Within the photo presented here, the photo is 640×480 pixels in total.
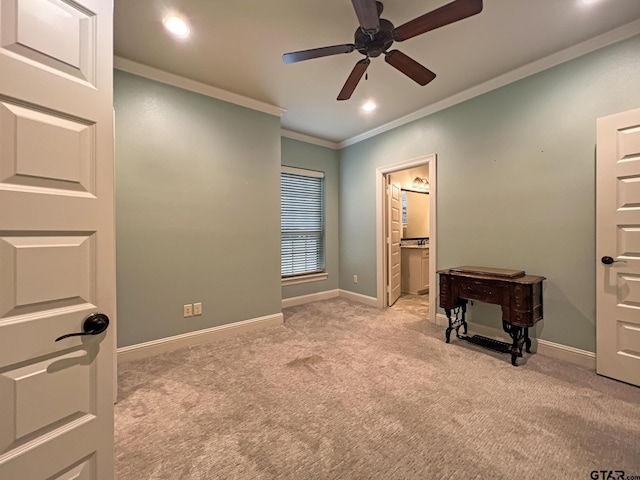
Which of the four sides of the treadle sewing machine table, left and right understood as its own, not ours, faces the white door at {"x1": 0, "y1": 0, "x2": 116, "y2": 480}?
front

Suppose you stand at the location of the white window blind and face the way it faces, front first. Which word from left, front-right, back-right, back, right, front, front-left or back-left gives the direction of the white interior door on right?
front

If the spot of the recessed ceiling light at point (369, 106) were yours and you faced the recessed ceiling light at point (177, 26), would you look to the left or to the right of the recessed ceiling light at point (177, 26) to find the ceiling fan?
left

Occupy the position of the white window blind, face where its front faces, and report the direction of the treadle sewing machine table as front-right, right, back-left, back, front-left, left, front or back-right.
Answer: front

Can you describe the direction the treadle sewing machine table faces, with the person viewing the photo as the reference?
facing the viewer and to the left of the viewer

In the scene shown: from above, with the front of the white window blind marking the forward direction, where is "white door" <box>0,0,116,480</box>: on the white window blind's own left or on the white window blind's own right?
on the white window blind's own right

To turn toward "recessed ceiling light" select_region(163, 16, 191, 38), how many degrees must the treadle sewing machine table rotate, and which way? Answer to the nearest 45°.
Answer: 0° — it already faces it

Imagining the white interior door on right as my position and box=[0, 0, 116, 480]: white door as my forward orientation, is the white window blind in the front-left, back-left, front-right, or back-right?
front-right

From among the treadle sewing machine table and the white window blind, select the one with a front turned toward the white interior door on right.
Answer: the white window blind

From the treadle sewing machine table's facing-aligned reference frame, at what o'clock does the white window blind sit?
The white window blind is roughly at 2 o'clock from the treadle sewing machine table.

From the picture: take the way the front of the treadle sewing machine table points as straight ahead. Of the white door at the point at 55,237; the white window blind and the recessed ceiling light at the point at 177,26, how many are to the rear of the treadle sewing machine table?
0

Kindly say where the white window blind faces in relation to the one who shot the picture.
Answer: facing the viewer and to the right of the viewer

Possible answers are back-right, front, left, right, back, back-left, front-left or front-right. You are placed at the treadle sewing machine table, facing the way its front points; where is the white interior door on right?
back-left

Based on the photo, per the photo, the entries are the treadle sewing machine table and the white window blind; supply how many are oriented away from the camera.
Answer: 0

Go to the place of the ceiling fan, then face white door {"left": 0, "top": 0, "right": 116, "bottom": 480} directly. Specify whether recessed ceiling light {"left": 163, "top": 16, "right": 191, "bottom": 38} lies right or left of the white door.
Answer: right
